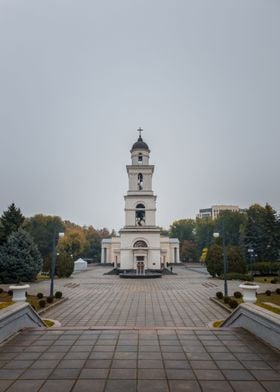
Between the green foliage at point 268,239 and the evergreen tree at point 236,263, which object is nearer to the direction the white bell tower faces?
the evergreen tree

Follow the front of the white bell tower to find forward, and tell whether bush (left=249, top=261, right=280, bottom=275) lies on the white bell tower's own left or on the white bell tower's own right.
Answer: on the white bell tower's own left

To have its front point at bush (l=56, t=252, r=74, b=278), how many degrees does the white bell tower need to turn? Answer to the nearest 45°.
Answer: approximately 45° to its right

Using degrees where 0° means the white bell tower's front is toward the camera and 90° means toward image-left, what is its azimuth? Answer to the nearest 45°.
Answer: approximately 0°

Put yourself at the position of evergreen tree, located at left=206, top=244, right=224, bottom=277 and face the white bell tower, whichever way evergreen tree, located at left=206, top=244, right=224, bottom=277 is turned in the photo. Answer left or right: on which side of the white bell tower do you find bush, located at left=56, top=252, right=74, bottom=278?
left

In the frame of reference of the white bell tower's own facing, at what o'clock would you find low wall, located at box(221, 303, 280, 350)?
The low wall is roughly at 12 o'clock from the white bell tower.

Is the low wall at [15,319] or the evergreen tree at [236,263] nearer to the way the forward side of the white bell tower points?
the low wall
